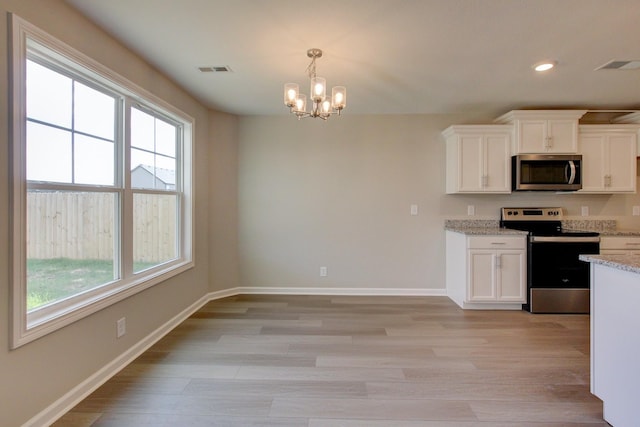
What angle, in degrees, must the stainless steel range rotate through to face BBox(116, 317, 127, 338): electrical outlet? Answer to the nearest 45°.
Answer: approximately 90° to its right

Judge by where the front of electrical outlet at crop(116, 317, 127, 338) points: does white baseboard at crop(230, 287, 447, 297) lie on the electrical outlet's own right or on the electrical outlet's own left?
on the electrical outlet's own left

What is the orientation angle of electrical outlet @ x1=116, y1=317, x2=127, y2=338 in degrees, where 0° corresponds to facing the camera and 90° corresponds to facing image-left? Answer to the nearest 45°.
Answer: approximately 315°

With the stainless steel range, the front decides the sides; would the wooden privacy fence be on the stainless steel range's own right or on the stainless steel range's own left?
on the stainless steel range's own right

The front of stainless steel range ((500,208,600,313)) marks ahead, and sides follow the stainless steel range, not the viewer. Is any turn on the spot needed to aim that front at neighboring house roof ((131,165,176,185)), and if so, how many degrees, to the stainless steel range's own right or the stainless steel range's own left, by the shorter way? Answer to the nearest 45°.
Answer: approximately 90° to the stainless steel range's own right

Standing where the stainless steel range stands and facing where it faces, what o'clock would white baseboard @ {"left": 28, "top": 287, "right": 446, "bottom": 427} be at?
The white baseboard is roughly at 3 o'clock from the stainless steel range.

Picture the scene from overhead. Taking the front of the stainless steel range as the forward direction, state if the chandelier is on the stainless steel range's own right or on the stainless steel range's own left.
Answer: on the stainless steel range's own right

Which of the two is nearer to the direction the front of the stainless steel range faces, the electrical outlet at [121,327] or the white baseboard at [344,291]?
the electrical outlet

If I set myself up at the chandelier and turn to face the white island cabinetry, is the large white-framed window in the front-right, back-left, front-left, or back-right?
back-right
